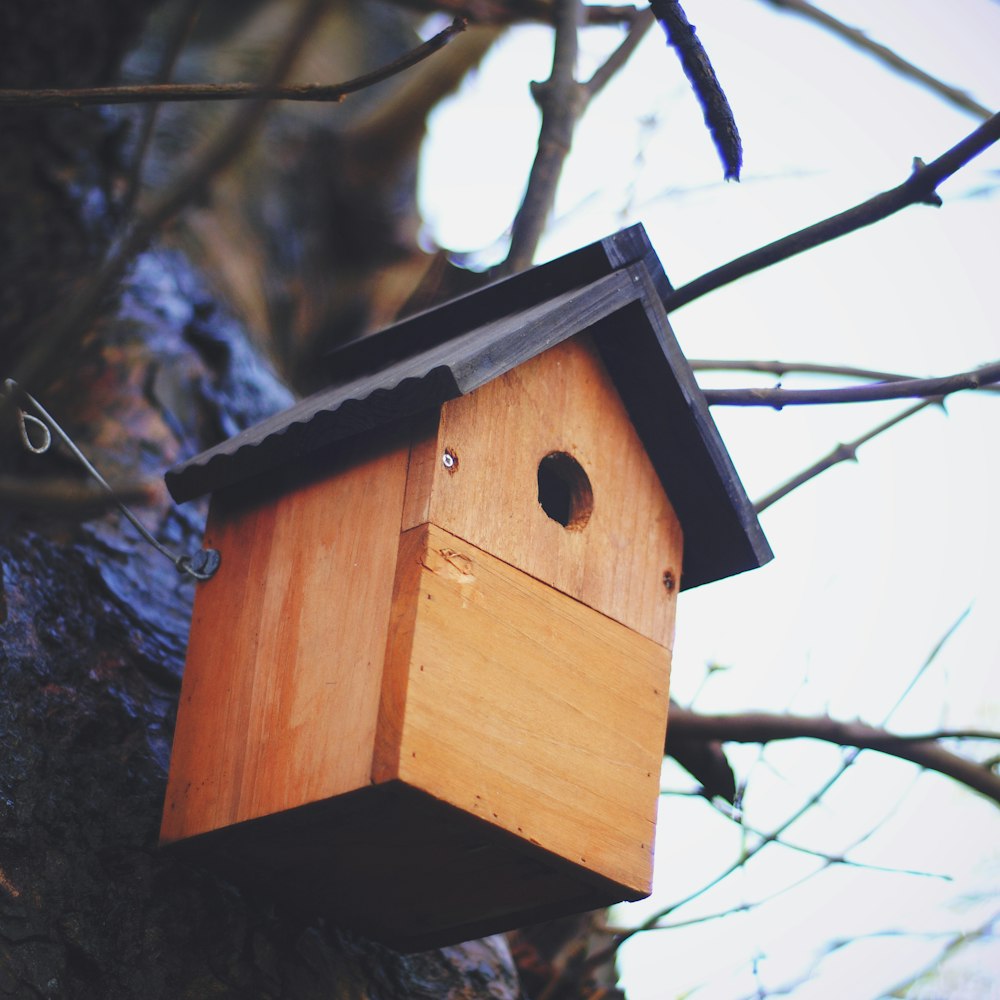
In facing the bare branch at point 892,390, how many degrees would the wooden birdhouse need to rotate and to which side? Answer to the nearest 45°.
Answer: approximately 45° to its left

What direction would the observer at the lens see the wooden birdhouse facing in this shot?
facing the viewer and to the right of the viewer

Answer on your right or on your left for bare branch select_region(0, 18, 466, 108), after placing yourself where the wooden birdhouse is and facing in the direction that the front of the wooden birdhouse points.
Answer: on your right

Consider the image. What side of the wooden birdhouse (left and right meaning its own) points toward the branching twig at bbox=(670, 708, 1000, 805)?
left

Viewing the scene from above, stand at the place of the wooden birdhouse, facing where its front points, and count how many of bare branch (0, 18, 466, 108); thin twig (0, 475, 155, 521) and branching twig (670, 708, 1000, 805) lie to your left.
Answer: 1
